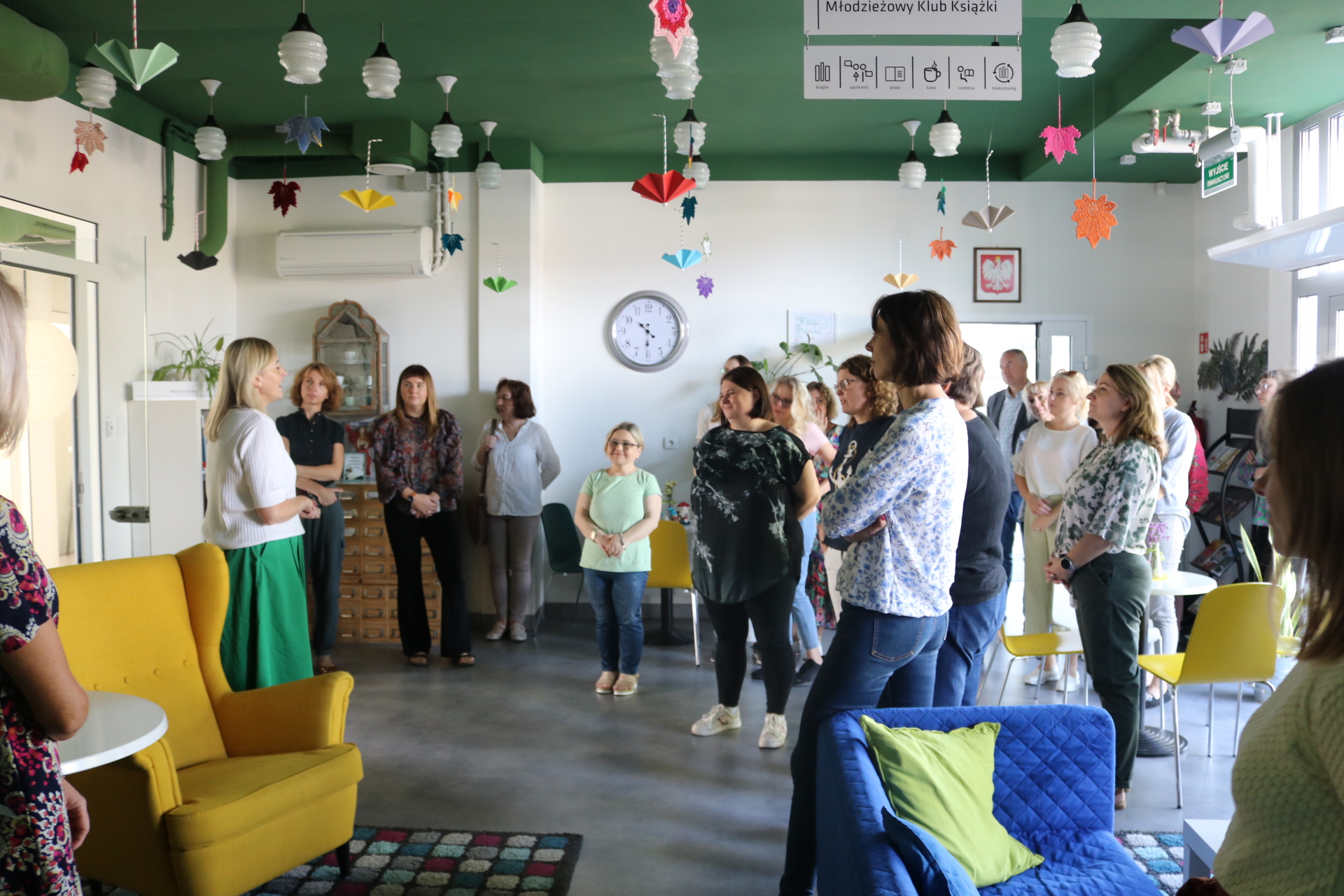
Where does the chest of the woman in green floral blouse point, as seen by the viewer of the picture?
to the viewer's left

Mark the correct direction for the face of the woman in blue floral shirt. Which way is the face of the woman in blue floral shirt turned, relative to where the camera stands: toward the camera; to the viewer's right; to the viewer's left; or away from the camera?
to the viewer's left

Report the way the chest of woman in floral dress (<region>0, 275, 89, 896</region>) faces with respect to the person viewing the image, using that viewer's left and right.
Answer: facing away from the viewer and to the right of the viewer

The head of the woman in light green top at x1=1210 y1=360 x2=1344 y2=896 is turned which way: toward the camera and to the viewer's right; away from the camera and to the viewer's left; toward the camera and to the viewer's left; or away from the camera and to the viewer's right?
away from the camera and to the viewer's left

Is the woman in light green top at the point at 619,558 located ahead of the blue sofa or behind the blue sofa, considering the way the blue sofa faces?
behind

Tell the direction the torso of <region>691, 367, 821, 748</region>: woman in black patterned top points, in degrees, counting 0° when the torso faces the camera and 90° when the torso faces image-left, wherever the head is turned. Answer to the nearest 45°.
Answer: approximately 45°

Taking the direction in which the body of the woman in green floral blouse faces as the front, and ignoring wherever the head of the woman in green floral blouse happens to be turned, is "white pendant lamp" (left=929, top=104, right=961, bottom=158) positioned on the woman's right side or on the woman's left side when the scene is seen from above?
on the woman's right side

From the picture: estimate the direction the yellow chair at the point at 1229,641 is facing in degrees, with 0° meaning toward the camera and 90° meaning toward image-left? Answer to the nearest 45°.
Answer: approximately 135°

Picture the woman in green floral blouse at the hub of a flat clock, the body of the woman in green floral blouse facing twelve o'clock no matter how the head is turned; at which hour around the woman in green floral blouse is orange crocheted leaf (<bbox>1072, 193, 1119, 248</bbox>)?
The orange crocheted leaf is roughly at 3 o'clock from the woman in green floral blouse.
